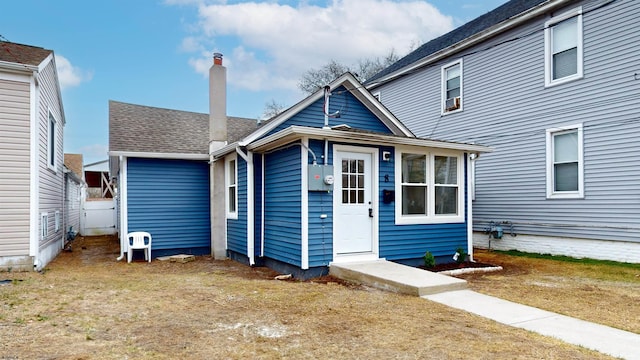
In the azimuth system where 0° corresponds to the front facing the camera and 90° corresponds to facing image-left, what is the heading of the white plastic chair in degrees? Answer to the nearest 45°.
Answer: approximately 0°

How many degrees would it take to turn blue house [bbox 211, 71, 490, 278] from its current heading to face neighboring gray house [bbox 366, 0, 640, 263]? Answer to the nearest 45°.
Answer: approximately 90° to its left

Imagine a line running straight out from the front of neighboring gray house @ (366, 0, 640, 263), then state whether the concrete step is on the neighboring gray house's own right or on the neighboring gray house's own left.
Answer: on the neighboring gray house's own right

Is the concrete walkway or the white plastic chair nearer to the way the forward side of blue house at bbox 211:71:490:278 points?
the concrete walkway

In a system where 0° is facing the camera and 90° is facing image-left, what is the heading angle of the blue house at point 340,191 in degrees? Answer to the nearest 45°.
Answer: approximately 315°
